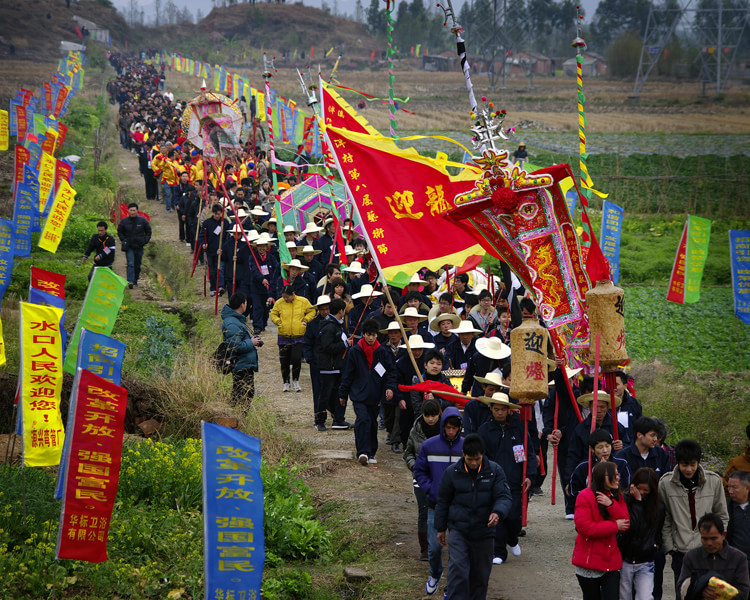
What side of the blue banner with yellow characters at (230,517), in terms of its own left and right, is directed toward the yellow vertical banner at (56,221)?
back

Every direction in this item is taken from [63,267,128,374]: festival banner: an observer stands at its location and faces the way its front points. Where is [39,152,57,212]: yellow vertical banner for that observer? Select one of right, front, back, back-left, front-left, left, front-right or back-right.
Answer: back

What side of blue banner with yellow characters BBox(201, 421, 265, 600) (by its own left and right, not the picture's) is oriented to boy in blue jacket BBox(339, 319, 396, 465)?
back

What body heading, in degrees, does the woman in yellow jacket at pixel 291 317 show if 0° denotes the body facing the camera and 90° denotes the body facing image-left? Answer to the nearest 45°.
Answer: approximately 0°

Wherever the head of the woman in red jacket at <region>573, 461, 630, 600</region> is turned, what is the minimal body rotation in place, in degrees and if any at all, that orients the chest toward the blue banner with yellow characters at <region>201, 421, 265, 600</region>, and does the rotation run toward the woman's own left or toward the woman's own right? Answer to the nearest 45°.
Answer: approximately 90° to the woman's own right

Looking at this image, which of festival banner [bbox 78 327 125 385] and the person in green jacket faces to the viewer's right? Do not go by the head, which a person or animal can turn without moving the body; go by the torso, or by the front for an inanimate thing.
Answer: the person in green jacket

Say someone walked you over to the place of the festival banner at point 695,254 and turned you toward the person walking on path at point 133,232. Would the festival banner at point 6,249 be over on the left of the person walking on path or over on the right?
left

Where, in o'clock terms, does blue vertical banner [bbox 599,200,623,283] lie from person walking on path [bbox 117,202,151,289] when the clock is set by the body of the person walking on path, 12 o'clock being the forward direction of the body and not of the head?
The blue vertical banner is roughly at 10 o'clock from the person walking on path.

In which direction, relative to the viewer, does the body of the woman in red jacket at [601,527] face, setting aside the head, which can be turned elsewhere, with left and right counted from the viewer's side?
facing the viewer and to the right of the viewer

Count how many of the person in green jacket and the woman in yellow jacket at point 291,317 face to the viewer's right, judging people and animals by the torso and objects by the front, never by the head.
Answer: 1

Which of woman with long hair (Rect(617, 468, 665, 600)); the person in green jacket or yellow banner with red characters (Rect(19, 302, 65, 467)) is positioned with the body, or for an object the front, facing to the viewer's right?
the person in green jacket

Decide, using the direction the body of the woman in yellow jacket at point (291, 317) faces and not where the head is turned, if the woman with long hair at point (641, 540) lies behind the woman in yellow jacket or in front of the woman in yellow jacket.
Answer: in front
